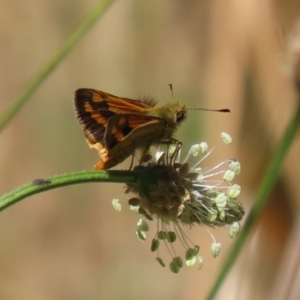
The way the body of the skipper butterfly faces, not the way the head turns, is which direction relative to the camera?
to the viewer's right
